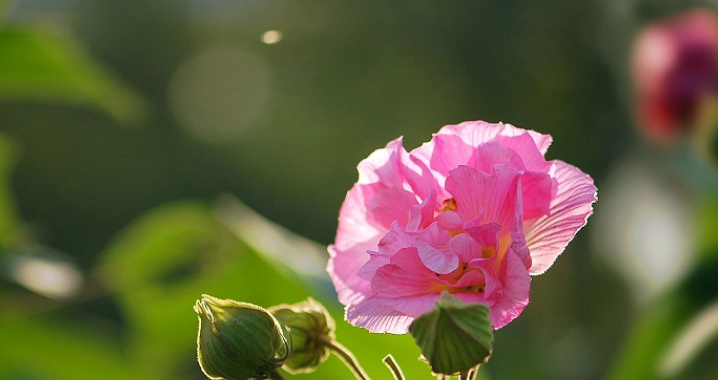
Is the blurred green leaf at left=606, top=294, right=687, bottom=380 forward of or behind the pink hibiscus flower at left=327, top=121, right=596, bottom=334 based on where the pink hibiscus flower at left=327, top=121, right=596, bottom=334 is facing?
behind

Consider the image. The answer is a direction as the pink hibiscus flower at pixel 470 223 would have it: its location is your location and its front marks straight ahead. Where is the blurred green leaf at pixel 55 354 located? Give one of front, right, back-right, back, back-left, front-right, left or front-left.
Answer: back-right

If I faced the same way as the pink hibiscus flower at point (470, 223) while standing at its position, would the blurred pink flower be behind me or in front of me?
behind

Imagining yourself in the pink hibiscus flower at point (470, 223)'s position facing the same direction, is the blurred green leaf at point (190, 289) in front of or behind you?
behind

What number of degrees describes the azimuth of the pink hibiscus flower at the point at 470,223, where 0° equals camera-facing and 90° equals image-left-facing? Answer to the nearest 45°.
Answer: approximately 0°
